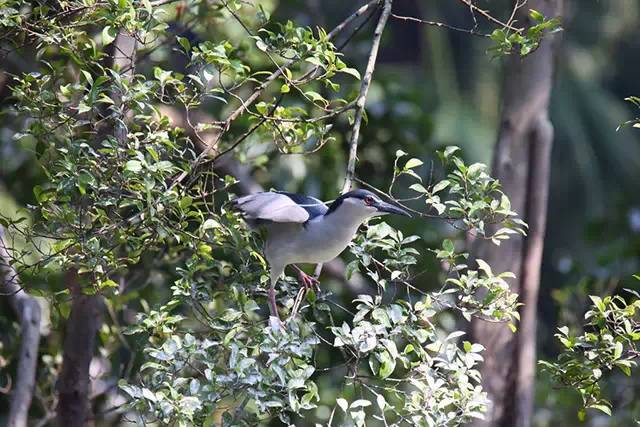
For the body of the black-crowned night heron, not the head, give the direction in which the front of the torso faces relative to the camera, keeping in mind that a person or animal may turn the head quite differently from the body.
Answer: to the viewer's right
